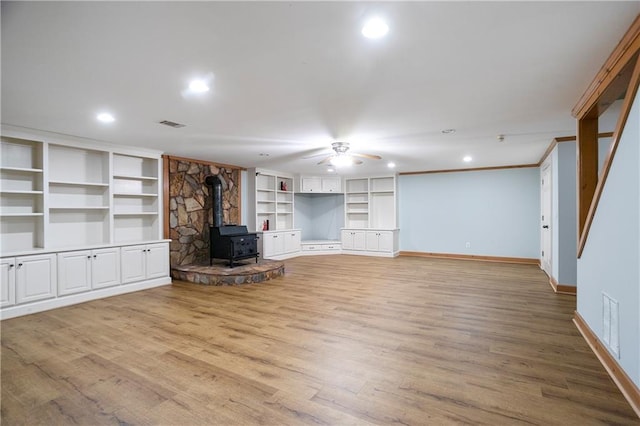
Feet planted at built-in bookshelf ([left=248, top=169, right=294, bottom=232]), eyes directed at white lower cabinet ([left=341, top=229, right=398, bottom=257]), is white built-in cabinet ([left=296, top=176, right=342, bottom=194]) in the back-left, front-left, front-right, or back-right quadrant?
front-left

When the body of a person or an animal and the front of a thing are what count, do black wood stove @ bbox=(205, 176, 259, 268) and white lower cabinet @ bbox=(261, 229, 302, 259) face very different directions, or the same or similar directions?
same or similar directions

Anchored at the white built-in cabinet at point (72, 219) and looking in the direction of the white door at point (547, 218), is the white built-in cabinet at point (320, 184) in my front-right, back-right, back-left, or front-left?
front-left

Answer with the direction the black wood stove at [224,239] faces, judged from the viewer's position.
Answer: facing the viewer and to the right of the viewer

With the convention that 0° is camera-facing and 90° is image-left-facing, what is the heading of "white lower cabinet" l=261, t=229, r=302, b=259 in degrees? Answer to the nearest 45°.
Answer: approximately 315°

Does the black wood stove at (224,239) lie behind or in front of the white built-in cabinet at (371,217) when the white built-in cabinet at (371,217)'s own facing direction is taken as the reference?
in front

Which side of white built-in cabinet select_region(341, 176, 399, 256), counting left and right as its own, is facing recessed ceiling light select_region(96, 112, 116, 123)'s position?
front

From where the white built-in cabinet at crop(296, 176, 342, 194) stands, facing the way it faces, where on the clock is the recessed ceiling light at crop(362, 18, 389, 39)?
The recessed ceiling light is roughly at 12 o'clock from the white built-in cabinet.

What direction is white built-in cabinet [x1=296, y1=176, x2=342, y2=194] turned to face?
toward the camera

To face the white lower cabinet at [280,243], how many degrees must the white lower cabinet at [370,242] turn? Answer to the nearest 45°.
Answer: approximately 45° to its right

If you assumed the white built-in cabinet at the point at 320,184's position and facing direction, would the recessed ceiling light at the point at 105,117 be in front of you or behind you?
in front
